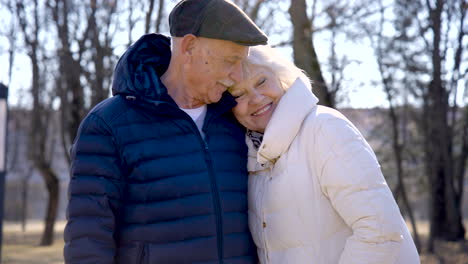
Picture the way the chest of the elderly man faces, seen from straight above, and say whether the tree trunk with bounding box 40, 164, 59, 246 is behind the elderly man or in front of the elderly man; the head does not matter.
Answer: behind

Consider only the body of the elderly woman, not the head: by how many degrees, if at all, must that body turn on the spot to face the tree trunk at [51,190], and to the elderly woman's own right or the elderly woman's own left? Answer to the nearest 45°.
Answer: approximately 90° to the elderly woman's own right

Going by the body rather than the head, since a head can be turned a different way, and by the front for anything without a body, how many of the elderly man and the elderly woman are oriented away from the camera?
0

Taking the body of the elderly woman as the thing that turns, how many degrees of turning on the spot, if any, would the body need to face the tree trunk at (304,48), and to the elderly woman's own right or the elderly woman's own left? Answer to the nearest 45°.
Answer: approximately 135° to the elderly woman's own right

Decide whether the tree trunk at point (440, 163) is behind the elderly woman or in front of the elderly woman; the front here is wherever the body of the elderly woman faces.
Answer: behind

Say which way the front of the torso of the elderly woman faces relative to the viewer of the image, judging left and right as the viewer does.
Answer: facing the viewer and to the left of the viewer
